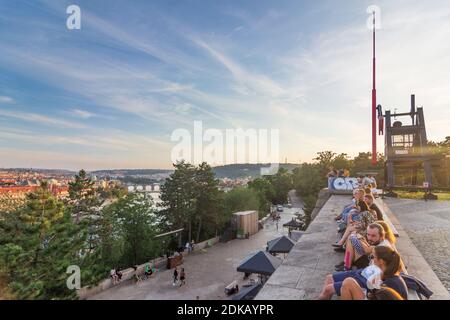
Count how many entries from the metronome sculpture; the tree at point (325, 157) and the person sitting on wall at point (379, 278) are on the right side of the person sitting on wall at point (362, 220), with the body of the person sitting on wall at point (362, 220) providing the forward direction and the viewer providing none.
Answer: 2

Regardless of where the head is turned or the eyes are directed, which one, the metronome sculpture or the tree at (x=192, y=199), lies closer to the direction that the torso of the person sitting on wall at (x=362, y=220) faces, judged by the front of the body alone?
the tree

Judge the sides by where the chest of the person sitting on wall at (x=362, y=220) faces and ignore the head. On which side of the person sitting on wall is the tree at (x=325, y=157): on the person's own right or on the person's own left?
on the person's own right

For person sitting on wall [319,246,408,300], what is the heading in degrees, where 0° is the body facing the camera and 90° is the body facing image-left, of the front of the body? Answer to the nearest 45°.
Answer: approximately 90°

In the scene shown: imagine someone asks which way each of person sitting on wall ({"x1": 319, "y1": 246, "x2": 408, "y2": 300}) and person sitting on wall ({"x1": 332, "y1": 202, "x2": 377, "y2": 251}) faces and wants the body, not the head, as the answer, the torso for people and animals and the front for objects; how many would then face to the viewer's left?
2

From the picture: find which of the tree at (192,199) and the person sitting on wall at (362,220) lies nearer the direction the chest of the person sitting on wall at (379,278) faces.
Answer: the tree

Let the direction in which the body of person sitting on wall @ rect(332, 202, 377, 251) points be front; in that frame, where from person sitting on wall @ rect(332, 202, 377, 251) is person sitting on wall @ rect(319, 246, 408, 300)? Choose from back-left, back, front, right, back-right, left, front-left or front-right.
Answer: left

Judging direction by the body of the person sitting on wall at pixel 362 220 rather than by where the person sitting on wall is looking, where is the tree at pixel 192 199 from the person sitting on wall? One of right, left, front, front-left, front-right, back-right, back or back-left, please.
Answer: front-right

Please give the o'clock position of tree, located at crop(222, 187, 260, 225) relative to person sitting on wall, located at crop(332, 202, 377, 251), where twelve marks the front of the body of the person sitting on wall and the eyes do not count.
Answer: The tree is roughly at 2 o'clock from the person sitting on wall.

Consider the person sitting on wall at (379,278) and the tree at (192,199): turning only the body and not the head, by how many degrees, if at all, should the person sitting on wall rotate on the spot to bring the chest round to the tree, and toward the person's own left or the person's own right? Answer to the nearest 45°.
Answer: approximately 45° to the person's own right

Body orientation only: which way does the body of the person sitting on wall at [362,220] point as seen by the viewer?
to the viewer's left
